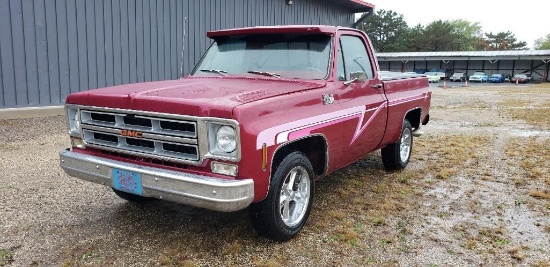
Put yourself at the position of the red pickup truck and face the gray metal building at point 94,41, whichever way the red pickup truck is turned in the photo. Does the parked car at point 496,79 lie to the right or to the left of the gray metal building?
right

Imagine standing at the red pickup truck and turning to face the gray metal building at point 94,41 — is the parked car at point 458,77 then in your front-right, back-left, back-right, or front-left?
front-right

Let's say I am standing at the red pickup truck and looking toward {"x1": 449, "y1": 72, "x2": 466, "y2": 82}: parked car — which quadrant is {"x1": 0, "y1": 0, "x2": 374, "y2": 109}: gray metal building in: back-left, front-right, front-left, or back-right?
front-left

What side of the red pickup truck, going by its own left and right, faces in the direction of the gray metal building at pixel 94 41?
right

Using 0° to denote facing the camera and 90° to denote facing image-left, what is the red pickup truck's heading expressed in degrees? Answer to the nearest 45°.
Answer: approximately 45°

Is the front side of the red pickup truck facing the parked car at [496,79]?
no

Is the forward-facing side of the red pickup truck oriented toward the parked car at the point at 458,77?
no
